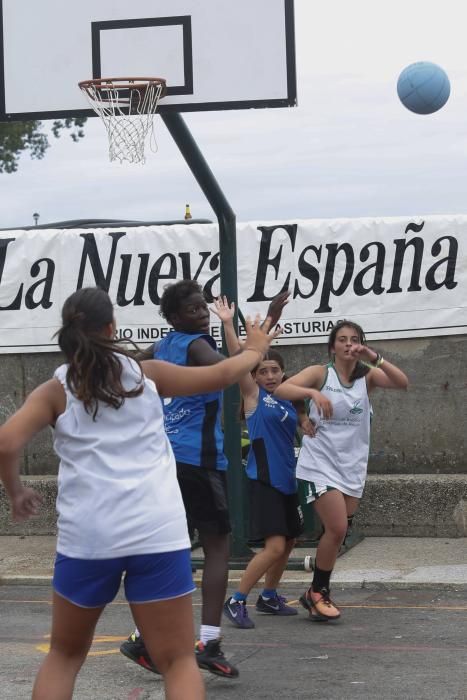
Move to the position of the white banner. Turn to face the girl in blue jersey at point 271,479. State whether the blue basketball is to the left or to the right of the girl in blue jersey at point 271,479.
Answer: left

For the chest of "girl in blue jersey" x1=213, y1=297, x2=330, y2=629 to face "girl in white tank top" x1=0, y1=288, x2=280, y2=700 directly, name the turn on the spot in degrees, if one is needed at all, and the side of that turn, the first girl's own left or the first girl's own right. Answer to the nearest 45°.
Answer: approximately 45° to the first girl's own right

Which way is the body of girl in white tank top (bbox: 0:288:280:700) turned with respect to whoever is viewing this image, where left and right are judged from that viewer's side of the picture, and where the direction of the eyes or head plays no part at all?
facing away from the viewer

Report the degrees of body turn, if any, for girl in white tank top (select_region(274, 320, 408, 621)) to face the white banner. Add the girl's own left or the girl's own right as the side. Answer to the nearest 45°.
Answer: approximately 180°

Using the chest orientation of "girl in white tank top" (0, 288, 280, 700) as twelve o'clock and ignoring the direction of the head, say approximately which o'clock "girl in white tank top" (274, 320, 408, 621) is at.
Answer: "girl in white tank top" (274, 320, 408, 621) is roughly at 1 o'clock from "girl in white tank top" (0, 288, 280, 700).

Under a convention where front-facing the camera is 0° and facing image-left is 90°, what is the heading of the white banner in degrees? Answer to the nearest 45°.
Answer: approximately 0°
